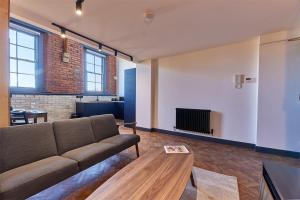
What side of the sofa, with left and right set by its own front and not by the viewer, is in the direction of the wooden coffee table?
front

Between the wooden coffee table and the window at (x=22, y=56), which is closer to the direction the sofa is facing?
the wooden coffee table

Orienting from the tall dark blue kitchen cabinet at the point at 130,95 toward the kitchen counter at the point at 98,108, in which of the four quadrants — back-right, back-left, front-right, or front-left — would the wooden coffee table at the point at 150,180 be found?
back-left

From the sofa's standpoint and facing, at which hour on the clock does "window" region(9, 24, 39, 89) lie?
The window is roughly at 7 o'clock from the sofa.

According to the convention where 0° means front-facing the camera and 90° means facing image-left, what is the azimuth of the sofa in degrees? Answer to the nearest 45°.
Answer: approximately 315°

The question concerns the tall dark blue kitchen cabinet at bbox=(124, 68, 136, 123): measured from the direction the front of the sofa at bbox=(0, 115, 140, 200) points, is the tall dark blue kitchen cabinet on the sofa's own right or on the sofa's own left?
on the sofa's own left

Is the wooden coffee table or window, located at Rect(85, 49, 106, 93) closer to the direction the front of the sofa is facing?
the wooden coffee table
